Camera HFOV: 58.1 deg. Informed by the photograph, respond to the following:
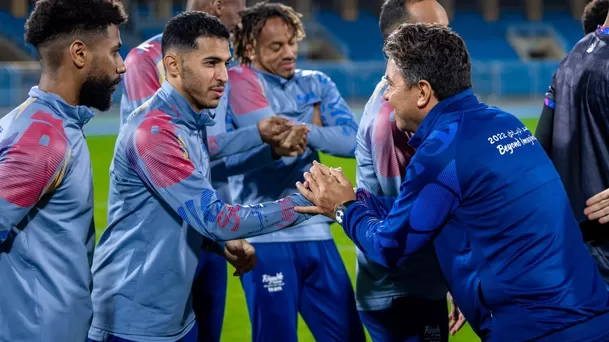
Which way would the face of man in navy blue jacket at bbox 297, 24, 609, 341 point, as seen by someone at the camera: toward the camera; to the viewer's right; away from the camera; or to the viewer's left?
to the viewer's left

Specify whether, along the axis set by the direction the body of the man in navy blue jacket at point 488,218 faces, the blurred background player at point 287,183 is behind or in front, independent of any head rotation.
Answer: in front

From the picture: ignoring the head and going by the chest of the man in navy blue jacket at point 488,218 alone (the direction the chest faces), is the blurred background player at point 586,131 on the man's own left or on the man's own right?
on the man's own right

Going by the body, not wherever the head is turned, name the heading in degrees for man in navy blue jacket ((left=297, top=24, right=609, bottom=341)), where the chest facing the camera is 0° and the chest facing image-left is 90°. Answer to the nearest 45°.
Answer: approximately 135°
